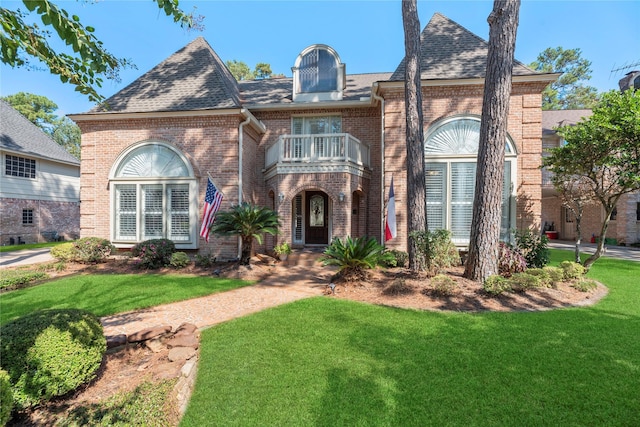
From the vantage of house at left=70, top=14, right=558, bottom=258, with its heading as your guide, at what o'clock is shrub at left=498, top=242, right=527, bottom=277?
The shrub is roughly at 10 o'clock from the house.

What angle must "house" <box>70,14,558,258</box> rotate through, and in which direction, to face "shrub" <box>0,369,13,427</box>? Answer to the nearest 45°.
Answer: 0° — it already faces it

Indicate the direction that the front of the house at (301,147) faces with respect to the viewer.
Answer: facing the viewer

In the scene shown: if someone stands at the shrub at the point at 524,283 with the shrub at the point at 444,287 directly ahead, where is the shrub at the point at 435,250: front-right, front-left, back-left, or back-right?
front-right

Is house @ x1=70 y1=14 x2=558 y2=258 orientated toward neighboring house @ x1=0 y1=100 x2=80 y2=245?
no

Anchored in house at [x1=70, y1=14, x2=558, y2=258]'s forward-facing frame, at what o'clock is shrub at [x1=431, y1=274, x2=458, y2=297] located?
The shrub is roughly at 11 o'clock from the house.

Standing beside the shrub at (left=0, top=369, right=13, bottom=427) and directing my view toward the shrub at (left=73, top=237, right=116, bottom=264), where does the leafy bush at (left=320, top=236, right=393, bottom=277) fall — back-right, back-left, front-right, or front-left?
front-right

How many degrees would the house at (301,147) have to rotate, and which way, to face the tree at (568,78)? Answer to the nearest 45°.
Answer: approximately 135° to its left

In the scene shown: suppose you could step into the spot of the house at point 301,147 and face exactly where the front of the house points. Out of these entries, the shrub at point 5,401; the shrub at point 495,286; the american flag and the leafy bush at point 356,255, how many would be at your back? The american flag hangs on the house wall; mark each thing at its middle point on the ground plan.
0

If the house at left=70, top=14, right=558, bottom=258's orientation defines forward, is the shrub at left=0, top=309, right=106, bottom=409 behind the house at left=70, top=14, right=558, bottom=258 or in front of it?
in front

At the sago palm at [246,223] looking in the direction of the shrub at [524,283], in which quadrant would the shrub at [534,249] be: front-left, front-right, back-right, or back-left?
front-left

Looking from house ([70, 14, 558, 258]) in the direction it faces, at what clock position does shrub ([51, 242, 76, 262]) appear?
The shrub is roughly at 3 o'clock from the house.

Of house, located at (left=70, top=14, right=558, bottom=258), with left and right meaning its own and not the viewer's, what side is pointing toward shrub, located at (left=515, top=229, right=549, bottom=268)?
left

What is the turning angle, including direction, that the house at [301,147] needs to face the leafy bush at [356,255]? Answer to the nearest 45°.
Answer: approximately 45° to its left

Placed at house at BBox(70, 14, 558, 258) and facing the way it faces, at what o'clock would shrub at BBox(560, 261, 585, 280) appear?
The shrub is roughly at 10 o'clock from the house.
